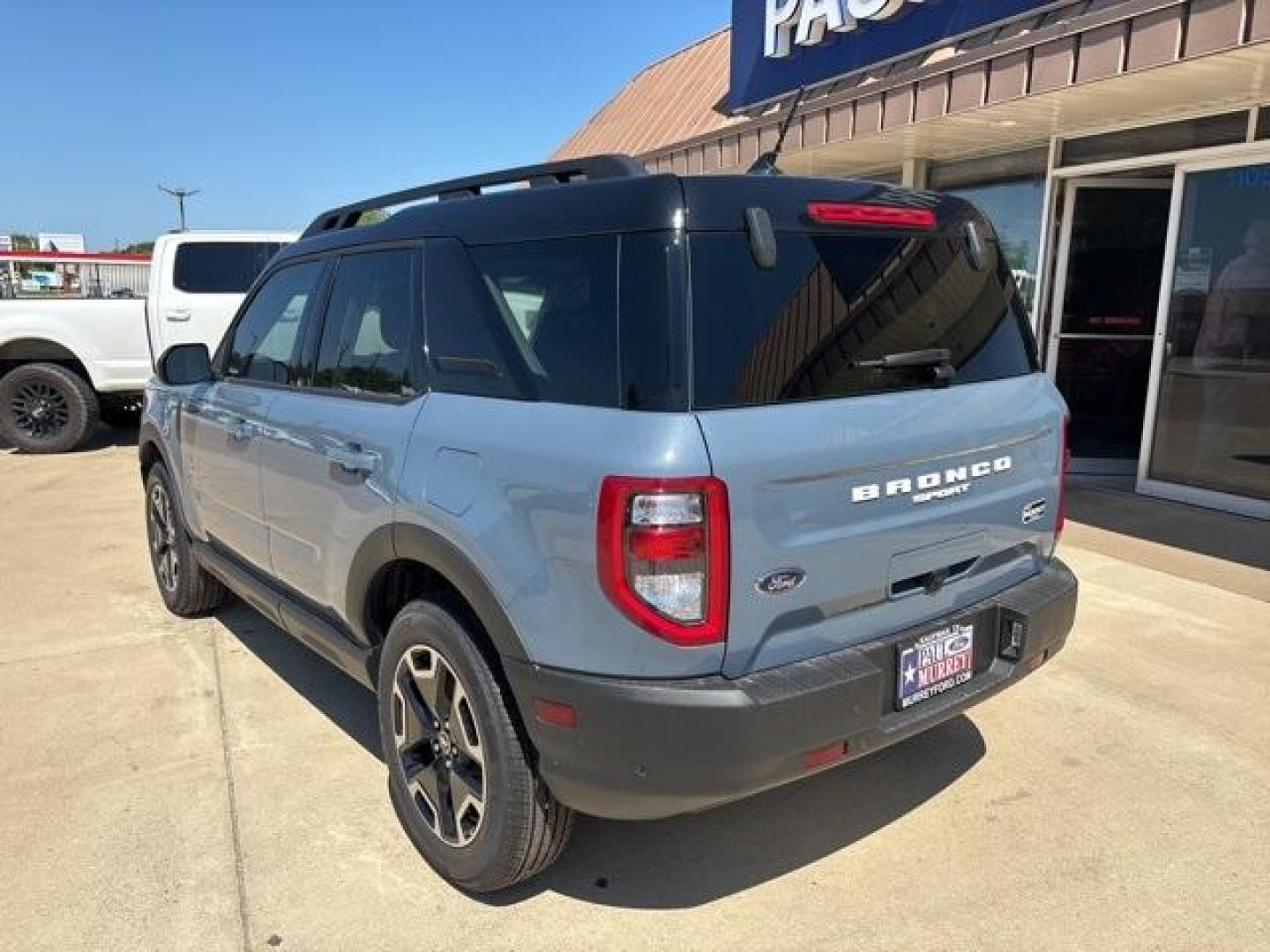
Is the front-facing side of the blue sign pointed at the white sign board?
no

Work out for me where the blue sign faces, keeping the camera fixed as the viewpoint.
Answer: facing the viewer and to the left of the viewer

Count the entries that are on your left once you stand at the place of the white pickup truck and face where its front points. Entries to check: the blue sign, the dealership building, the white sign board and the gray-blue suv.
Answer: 1

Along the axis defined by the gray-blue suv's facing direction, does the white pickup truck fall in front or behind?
in front

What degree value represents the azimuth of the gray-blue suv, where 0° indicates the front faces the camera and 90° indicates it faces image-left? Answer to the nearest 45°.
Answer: approximately 135°

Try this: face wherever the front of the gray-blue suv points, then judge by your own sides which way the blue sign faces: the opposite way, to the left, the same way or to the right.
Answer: to the left

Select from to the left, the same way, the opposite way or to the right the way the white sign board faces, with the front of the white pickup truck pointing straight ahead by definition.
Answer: to the right

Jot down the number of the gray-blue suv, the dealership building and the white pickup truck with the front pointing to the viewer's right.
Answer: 1

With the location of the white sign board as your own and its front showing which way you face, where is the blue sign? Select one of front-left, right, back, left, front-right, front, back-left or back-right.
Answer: front

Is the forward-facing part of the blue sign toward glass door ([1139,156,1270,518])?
no

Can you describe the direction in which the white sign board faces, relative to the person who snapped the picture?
facing the viewer

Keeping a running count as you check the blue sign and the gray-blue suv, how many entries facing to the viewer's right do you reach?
0

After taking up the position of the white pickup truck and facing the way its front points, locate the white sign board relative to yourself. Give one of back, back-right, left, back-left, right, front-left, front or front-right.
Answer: left

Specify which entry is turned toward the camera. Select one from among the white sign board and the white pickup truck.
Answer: the white sign board

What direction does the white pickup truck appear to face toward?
to the viewer's right

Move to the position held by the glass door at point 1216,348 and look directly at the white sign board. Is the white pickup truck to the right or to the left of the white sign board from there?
left

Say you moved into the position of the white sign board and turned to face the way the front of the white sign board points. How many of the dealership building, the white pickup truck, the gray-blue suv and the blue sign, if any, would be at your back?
0

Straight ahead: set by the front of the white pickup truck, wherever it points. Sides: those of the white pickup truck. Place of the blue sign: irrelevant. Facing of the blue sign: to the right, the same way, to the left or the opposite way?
the opposite way
